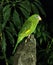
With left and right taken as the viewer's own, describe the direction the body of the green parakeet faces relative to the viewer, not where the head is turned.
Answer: facing to the right of the viewer

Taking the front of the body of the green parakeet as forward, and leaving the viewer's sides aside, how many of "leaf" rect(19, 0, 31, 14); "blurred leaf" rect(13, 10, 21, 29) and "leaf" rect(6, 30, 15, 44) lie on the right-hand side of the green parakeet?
0

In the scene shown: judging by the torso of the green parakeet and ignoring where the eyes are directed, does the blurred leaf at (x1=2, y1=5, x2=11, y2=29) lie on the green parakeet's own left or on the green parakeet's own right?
on the green parakeet's own left

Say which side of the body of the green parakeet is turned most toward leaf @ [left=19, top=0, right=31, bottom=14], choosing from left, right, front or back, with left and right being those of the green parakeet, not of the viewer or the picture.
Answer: left

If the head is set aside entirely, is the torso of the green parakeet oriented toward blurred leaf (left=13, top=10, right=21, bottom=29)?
no

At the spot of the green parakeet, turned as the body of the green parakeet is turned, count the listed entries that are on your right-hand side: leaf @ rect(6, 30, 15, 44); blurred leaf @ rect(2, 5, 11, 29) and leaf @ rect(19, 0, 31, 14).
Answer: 0

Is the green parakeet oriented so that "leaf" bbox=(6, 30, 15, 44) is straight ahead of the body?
no
